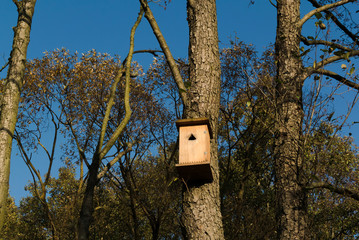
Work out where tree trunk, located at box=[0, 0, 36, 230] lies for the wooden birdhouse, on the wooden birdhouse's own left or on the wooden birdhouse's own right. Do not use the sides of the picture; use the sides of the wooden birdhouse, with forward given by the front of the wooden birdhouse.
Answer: on the wooden birdhouse's own right

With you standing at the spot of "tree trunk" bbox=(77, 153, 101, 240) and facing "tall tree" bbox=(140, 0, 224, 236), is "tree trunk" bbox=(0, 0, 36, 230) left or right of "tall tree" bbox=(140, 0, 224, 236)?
right

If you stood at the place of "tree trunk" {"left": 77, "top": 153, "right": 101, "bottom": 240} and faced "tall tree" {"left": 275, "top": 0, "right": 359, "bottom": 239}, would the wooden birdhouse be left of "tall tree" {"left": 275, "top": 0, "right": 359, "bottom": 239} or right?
right

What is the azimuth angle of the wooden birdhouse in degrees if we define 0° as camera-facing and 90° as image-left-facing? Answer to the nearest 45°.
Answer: approximately 0°

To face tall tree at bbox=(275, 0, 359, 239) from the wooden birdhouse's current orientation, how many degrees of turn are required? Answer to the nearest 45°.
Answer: approximately 135° to its left

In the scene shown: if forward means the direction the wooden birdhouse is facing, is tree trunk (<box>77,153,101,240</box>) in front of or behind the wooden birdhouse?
behind
